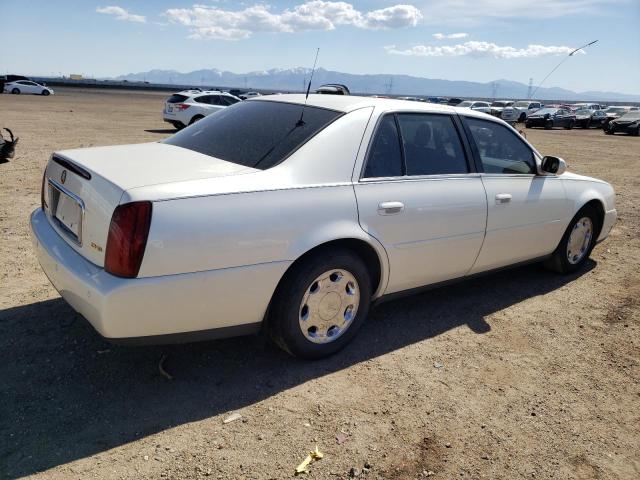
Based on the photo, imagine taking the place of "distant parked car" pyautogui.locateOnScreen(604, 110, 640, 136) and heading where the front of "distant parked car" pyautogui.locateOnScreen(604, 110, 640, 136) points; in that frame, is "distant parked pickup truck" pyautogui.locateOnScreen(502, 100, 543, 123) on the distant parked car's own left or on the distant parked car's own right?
on the distant parked car's own right

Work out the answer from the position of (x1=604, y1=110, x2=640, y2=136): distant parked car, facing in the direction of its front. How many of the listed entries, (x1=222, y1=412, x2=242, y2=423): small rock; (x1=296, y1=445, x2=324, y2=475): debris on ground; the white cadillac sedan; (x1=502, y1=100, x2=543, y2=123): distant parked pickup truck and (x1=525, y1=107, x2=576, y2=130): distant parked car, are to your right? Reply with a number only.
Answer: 2

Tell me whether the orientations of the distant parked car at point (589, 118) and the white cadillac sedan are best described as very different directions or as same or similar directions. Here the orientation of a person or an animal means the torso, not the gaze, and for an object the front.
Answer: very different directions

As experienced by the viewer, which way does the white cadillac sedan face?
facing away from the viewer and to the right of the viewer

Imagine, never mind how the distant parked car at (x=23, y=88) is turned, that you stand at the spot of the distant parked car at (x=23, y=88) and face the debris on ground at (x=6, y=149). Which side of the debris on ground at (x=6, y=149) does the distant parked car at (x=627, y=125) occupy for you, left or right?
left

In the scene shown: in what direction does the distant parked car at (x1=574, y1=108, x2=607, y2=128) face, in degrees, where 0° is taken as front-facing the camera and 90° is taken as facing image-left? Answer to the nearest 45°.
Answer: approximately 45°
